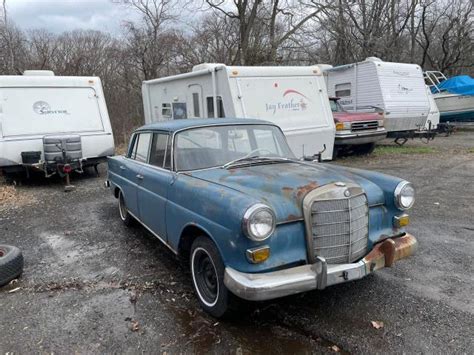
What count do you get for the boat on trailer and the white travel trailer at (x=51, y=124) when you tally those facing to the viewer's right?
0

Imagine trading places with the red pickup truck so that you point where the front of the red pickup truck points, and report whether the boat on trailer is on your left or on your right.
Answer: on your left

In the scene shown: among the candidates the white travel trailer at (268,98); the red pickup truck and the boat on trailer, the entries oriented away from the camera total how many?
0

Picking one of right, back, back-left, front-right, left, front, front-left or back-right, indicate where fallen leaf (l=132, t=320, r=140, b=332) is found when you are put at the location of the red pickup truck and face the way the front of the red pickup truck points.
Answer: front-right

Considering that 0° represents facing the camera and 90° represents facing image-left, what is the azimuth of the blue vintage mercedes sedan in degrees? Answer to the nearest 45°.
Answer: approximately 315°

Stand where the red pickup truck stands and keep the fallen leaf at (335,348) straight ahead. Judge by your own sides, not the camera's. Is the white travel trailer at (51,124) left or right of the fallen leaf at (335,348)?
right

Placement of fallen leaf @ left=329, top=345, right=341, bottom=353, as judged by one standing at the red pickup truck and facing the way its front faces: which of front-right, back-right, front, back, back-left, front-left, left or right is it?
front-right

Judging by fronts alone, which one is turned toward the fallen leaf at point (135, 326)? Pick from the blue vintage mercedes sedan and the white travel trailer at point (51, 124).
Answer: the white travel trailer

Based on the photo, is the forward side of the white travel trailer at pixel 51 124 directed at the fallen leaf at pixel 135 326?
yes

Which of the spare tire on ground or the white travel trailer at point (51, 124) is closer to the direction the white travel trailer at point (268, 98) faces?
the spare tire on ground

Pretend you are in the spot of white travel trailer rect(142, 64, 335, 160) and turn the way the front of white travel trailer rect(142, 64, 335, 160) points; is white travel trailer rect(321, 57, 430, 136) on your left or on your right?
on your left

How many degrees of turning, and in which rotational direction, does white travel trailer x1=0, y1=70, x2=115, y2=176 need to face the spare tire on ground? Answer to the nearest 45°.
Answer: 0° — it already faces it

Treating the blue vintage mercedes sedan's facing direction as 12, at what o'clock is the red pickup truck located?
The red pickup truck is roughly at 8 o'clock from the blue vintage mercedes sedan.

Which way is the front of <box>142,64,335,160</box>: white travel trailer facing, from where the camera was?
facing the viewer and to the right of the viewer

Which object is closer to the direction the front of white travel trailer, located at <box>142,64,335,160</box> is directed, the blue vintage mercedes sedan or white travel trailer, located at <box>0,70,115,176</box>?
the blue vintage mercedes sedan

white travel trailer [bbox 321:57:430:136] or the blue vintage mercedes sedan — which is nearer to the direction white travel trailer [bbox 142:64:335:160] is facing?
the blue vintage mercedes sedan

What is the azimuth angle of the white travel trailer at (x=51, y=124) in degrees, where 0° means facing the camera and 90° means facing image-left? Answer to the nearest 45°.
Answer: approximately 0°

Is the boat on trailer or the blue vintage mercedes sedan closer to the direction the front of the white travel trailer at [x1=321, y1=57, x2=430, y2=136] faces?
the blue vintage mercedes sedan
